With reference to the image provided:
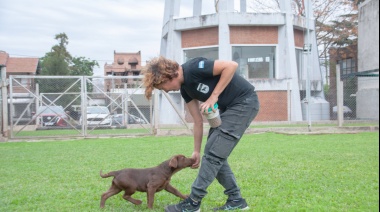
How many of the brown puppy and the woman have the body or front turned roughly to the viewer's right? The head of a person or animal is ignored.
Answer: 1

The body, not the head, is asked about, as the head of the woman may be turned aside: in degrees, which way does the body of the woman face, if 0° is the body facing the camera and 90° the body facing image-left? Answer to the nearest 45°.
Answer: approximately 90°

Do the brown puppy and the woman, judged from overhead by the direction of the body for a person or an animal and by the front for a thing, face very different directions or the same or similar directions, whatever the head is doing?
very different directions

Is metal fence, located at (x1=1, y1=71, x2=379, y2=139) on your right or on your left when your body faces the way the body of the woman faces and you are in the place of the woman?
on your right

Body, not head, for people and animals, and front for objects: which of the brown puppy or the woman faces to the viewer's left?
the woman

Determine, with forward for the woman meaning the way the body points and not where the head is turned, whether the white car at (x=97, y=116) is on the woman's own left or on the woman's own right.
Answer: on the woman's own right

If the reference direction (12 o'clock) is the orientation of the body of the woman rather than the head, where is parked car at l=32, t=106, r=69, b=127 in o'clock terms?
The parked car is roughly at 2 o'clock from the woman.

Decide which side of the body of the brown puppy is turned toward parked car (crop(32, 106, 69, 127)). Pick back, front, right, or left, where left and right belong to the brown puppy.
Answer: left

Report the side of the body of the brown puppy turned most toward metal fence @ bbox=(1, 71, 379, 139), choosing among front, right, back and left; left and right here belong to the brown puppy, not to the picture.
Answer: left

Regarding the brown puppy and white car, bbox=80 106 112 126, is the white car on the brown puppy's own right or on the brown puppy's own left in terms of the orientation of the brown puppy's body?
on the brown puppy's own left

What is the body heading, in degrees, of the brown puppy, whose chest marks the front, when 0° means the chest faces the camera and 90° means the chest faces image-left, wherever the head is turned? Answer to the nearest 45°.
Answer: approximately 270°
